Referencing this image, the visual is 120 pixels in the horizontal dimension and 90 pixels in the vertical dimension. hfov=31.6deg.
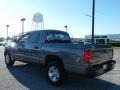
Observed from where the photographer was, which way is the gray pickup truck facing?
facing away from the viewer and to the left of the viewer
